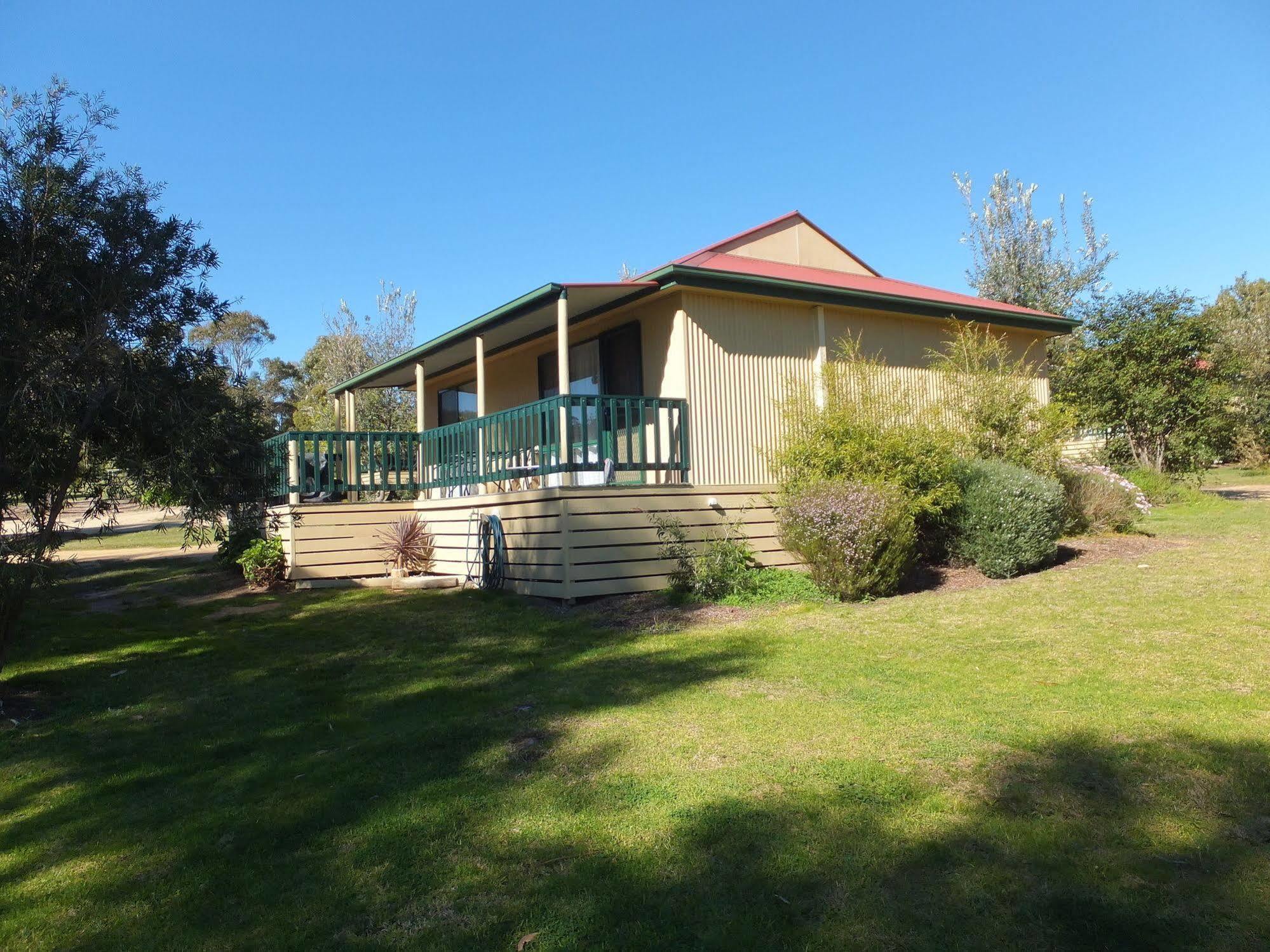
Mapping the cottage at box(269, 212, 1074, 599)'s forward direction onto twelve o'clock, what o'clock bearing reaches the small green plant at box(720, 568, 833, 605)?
The small green plant is roughly at 9 o'clock from the cottage.

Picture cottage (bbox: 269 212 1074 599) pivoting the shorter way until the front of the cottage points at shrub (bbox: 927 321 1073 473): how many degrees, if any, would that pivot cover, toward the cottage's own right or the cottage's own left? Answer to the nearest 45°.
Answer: approximately 135° to the cottage's own left

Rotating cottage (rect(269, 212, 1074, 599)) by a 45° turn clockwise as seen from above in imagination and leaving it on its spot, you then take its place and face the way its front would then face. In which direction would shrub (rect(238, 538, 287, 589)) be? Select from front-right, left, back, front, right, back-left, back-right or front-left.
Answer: front

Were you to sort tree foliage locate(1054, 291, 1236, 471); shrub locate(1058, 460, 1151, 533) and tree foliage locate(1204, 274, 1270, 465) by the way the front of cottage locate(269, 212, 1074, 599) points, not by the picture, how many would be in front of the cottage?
0

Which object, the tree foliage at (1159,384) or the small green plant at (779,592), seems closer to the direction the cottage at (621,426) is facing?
the small green plant

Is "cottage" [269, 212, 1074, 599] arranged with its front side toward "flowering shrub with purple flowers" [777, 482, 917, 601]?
no

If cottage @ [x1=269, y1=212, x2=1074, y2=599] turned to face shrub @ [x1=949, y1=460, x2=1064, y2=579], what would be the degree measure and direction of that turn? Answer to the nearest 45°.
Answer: approximately 135° to its left

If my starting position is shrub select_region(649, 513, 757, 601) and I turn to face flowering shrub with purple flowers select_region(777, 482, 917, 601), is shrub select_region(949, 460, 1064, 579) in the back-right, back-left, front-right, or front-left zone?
front-left

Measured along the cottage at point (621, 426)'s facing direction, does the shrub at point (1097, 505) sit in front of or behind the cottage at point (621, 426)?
behind

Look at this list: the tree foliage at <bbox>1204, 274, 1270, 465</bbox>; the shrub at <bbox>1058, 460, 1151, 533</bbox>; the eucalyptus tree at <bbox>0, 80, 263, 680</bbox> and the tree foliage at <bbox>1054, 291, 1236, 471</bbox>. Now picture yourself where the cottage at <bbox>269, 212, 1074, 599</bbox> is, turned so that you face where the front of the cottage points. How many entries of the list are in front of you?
1

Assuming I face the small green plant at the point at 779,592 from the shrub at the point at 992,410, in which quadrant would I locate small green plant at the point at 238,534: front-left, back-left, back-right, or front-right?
front-right

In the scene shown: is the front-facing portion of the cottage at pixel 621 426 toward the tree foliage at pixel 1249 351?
no

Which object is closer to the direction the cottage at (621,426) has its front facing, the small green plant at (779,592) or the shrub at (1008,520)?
the small green plant

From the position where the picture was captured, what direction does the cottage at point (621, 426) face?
facing the viewer and to the left of the viewer

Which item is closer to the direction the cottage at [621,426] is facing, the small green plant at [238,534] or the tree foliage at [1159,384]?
the small green plant

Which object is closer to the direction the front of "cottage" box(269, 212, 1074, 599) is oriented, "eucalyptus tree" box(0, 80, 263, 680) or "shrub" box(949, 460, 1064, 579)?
the eucalyptus tree
